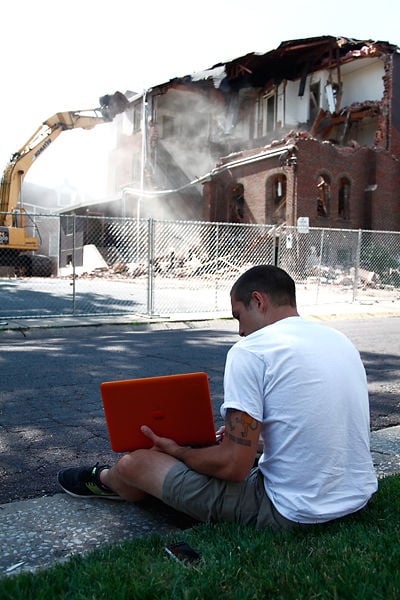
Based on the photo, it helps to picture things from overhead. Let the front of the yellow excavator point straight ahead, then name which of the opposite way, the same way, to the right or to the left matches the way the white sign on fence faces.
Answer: to the right

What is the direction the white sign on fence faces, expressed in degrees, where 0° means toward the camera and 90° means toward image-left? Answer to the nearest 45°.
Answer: approximately 0°

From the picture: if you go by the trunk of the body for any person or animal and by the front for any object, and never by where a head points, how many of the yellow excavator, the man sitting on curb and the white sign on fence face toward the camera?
1

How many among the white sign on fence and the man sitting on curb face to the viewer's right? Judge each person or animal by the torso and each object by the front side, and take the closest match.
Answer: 0

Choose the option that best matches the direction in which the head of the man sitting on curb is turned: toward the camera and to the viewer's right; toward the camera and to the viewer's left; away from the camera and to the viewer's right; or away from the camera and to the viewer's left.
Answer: away from the camera and to the viewer's left

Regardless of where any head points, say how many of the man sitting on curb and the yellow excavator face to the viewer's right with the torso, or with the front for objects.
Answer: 1

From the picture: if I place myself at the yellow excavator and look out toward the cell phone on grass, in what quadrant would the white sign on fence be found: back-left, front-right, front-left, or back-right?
front-left

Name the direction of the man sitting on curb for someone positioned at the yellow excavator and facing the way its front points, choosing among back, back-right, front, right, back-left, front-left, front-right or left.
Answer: right

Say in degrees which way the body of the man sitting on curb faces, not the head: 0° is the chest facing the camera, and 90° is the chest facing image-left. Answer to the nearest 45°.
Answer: approximately 135°

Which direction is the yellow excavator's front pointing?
to the viewer's right

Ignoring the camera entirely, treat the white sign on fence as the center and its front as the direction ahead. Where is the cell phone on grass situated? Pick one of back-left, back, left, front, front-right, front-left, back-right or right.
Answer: front

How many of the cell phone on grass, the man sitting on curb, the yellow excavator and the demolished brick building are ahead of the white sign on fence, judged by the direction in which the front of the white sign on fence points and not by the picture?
2

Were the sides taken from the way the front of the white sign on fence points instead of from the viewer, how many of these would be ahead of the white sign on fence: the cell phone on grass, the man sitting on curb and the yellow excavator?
2

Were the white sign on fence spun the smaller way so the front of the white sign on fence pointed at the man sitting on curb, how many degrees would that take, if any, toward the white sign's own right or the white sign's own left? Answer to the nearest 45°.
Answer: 0° — it already faces them
